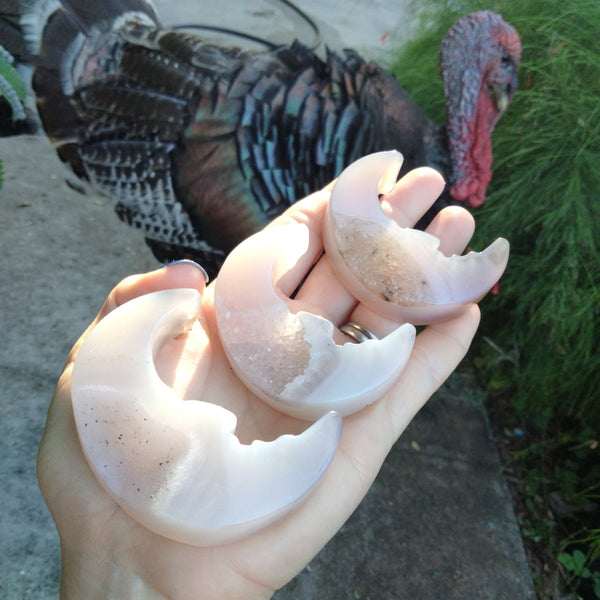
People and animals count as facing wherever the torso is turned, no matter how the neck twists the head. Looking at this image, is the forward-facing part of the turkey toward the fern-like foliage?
yes

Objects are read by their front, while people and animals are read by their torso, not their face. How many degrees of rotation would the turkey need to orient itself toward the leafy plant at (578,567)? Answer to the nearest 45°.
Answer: approximately 45° to its right

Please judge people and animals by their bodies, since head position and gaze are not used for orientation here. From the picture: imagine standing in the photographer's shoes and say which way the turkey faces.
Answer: facing to the right of the viewer
